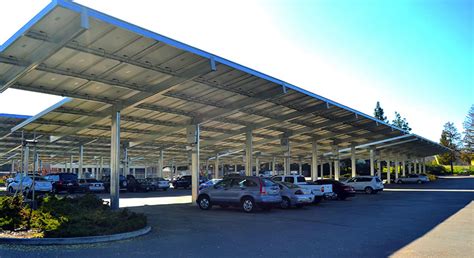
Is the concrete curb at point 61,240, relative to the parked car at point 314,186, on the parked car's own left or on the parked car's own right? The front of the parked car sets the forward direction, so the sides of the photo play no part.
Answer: on the parked car's own left

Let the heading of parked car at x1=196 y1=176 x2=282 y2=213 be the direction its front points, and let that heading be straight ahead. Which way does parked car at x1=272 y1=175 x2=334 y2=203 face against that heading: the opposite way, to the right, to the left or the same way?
the same way

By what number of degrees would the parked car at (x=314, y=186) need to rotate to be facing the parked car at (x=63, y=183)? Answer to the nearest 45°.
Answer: approximately 45° to its left

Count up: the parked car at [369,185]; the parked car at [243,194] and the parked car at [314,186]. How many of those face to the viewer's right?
0

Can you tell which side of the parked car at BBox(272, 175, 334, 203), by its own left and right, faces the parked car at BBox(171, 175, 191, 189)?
front

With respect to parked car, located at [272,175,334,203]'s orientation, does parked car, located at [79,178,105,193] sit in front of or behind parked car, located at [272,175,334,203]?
in front

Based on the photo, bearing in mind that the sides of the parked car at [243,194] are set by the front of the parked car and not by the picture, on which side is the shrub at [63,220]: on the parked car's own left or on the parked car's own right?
on the parked car's own left

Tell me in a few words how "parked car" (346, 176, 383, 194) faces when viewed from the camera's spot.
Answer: facing away from the viewer and to the left of the viewer

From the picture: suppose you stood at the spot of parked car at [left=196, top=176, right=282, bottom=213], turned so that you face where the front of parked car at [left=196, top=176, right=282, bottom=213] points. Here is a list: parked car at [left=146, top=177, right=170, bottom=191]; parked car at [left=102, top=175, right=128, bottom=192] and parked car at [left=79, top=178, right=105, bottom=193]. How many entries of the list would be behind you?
0

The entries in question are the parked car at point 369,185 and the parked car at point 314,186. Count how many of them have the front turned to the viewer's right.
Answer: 0

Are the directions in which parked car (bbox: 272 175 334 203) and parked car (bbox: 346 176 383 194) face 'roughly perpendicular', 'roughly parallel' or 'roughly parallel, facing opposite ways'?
roughly parallel

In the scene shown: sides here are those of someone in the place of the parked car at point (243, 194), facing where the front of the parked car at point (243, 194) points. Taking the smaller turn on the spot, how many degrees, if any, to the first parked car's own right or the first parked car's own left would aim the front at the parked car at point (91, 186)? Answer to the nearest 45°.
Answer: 0° — it already faces it

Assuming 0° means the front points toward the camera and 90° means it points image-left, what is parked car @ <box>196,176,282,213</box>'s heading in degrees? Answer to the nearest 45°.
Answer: approximately 135°

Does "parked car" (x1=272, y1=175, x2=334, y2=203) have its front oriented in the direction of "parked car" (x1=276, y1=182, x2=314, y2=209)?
no

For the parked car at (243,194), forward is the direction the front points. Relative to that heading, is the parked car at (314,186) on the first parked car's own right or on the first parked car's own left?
on the first parked car's own right

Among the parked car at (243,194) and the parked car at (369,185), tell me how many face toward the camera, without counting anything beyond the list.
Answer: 0
